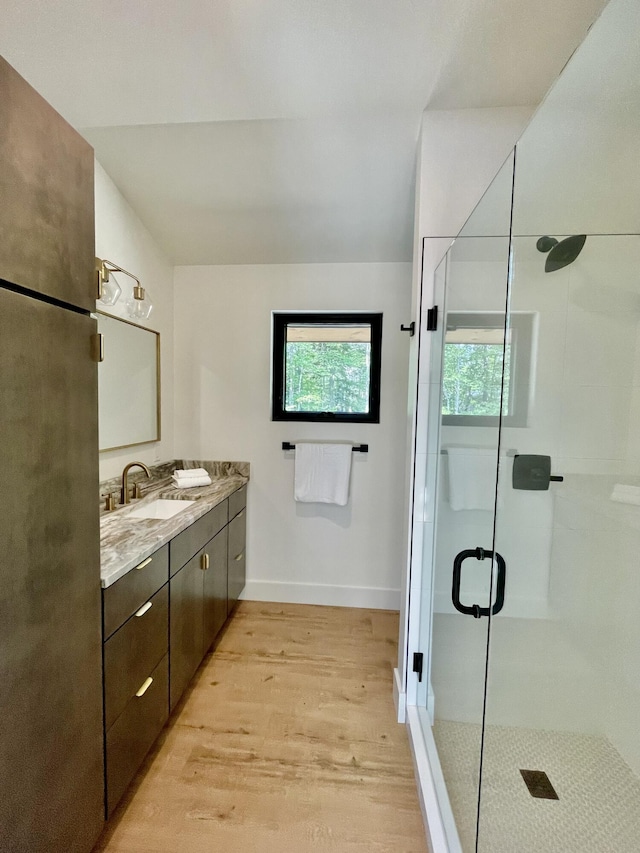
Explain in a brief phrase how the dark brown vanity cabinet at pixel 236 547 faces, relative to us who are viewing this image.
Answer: facing to the right of the viewer

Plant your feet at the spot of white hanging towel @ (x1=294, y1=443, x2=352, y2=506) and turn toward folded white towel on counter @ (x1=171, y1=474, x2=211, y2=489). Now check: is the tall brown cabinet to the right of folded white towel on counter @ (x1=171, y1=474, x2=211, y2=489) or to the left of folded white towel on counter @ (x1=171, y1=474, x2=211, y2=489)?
left

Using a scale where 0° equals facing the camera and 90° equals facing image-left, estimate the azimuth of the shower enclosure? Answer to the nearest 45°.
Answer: approximately 45°

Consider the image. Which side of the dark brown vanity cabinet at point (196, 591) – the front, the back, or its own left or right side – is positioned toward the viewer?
right

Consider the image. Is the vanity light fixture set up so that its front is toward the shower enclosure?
yes

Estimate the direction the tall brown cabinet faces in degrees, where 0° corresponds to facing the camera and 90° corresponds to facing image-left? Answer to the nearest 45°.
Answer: approximately 315°
